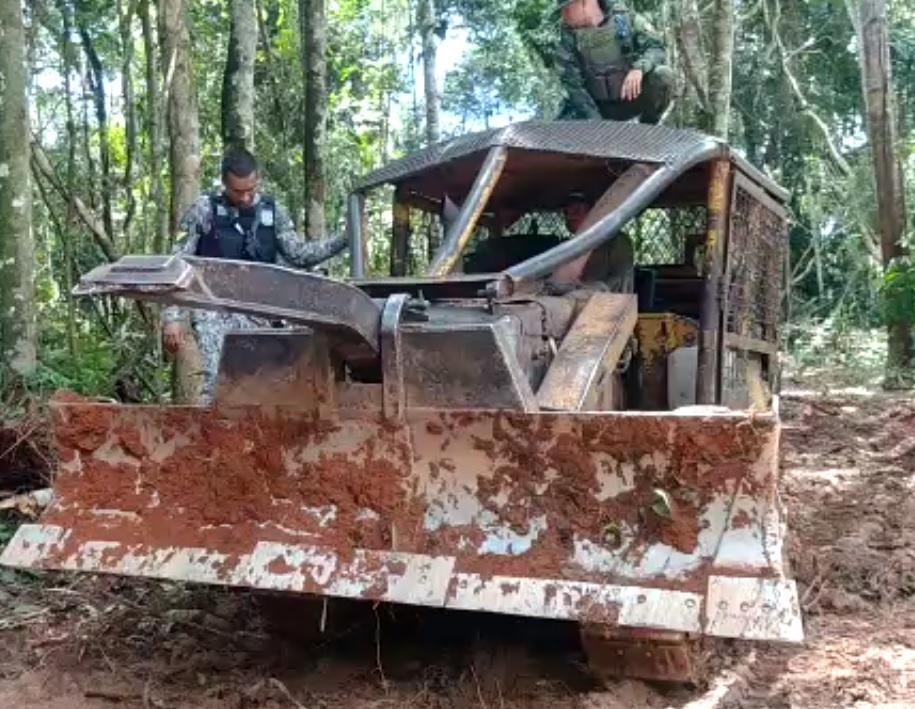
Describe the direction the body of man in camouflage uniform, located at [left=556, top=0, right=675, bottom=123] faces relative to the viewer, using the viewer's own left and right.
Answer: facing the viewer

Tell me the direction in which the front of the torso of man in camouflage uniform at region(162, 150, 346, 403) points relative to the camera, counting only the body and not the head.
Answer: toward the camera

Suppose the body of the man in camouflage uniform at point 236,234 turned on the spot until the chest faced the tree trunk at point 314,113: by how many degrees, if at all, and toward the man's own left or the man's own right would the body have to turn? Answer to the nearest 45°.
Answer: approximately 180°

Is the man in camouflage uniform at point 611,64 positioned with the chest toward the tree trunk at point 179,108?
no

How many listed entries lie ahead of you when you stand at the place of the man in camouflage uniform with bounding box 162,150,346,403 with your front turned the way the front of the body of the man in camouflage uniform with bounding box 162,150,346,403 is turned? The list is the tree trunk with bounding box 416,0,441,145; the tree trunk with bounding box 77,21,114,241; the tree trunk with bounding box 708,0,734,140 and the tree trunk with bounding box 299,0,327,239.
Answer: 0

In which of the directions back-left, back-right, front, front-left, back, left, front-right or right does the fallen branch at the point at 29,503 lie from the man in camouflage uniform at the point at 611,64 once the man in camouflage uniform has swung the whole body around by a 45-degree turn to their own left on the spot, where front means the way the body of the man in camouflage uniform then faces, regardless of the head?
right

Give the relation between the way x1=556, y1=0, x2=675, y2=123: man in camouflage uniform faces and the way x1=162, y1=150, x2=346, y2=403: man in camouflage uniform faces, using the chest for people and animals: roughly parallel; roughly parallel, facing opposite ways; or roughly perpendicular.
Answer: roughly parallel

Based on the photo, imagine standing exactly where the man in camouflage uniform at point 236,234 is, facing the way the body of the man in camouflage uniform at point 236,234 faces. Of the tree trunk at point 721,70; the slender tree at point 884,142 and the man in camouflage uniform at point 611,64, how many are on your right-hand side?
0

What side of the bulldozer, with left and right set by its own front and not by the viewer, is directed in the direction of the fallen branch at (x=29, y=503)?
right

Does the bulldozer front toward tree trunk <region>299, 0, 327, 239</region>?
no

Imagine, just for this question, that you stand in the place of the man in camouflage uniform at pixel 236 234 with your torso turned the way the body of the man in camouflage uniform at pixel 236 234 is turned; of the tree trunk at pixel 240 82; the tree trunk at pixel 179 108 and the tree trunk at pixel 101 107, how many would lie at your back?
3

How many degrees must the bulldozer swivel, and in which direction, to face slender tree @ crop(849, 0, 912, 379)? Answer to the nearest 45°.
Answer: approximately 180°

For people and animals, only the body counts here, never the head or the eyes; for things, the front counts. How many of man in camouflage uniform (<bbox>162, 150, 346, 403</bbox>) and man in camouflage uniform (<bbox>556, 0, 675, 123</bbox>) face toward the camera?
2

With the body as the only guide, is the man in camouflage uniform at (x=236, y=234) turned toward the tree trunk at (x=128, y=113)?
no

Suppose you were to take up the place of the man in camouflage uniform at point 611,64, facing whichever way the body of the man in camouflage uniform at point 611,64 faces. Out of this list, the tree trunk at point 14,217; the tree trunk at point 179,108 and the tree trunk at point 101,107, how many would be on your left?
0
